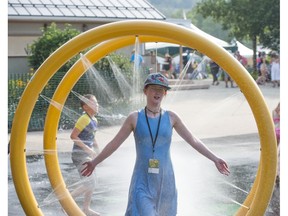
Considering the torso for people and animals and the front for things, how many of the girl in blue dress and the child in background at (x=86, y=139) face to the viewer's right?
1

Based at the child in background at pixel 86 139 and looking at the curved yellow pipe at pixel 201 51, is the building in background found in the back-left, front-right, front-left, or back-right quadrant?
back-left

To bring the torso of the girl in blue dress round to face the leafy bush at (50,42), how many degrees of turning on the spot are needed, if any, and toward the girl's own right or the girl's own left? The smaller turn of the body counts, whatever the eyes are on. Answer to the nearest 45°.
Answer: approximately 180°

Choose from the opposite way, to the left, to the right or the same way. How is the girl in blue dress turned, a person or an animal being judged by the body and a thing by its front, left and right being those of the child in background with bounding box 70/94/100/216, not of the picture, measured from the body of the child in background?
to the right

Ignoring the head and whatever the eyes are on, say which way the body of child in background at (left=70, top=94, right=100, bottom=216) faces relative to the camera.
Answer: to the viewer's right

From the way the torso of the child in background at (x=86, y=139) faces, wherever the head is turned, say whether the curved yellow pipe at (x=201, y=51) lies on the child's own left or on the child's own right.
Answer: on the child's own right

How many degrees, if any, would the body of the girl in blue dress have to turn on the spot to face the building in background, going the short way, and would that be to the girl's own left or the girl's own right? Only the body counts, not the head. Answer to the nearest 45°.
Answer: approximately 180°

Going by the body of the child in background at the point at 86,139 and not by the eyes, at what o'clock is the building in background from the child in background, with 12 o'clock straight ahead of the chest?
The building in background is roughly at 9 o'clock from the child in background.

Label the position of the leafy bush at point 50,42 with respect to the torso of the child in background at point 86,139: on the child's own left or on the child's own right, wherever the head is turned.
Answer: on the child's own left

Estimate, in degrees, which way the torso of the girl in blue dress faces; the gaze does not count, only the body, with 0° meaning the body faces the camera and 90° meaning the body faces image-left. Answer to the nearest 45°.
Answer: approximately 0°
